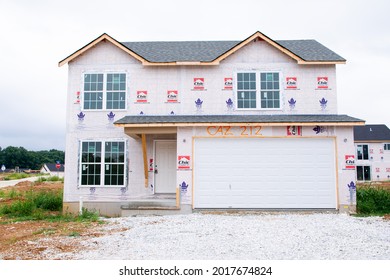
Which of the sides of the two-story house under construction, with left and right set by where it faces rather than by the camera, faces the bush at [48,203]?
right

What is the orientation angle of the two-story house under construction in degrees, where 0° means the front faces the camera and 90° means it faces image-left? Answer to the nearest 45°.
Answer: approximately 0°

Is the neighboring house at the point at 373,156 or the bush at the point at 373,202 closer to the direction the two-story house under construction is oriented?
the bush

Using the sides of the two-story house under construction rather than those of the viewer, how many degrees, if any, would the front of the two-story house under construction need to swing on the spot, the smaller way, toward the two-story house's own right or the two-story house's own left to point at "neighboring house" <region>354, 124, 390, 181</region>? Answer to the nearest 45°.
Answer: approximately 135° to the two-story house's own left

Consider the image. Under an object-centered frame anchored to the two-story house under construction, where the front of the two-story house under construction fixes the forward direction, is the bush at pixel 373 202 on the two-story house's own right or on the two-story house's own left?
on the two-story house's own left

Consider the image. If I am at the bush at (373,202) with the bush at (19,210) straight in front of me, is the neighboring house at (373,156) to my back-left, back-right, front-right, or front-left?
back-right

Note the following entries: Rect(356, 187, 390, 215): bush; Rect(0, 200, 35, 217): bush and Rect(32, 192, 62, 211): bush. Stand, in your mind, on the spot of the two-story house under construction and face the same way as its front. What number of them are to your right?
2
